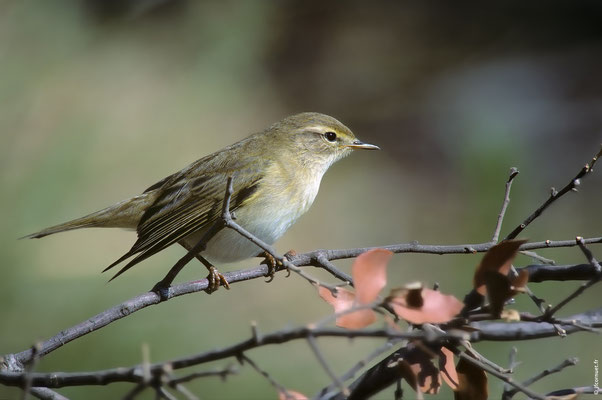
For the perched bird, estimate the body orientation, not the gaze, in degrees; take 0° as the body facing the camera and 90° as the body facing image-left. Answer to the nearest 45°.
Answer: approximately 270°

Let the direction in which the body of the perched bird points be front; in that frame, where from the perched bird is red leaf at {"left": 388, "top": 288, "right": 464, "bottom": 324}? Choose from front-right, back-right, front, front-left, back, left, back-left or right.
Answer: front

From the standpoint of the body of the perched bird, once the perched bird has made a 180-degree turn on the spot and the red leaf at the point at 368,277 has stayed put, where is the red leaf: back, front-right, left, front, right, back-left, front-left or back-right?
back

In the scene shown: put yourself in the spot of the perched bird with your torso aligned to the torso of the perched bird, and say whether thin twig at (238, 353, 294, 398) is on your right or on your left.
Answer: on your right
